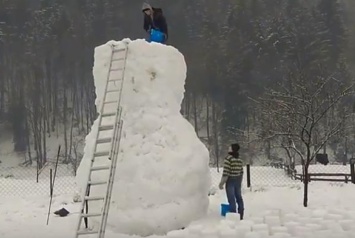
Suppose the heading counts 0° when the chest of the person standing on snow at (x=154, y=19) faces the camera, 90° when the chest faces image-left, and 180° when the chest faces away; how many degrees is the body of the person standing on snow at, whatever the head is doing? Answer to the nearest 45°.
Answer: approximately 45°

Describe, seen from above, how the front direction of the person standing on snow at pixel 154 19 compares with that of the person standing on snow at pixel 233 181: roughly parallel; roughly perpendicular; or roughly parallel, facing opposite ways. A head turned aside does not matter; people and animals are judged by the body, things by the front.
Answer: roughly perpendicular

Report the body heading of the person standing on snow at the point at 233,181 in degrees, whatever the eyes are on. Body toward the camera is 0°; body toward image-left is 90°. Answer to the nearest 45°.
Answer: approximately 135°
